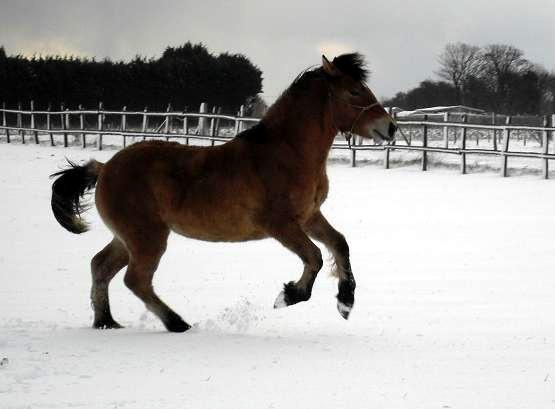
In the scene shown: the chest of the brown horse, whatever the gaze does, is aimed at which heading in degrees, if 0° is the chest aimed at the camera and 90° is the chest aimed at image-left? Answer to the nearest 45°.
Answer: approximately 270°
